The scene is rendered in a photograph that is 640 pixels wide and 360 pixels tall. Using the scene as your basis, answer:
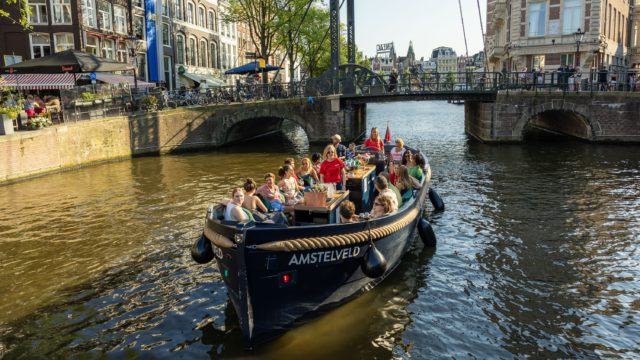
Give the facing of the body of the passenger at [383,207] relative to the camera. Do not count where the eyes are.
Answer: to the viewer's left

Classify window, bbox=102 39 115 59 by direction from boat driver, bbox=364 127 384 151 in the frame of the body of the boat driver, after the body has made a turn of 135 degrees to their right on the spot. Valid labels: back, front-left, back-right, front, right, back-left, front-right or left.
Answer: front

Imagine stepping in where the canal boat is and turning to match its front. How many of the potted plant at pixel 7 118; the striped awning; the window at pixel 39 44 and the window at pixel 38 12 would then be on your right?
4

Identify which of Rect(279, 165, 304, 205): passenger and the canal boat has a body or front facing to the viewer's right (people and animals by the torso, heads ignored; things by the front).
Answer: the passenger

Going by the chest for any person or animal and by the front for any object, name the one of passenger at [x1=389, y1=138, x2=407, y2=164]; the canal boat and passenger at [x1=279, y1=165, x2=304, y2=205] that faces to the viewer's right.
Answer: passenger at [x1=279, y1=165, x2=304, y2=205]

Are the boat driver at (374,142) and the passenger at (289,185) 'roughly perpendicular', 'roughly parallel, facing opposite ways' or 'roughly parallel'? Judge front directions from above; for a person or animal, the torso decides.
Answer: roughly perpendicular

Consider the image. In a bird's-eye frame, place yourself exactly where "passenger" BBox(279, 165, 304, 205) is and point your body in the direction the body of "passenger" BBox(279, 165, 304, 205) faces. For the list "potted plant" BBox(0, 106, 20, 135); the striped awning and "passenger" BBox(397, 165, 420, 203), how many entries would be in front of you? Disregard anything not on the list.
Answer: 1

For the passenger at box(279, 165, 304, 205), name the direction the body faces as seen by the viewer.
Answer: to the viewer's right

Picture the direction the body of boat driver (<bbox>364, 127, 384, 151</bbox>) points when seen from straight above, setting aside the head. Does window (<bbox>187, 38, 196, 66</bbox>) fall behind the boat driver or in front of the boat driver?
behind

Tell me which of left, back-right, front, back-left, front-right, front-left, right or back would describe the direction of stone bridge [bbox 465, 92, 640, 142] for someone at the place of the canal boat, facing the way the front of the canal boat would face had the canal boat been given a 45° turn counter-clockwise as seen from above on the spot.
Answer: back-left

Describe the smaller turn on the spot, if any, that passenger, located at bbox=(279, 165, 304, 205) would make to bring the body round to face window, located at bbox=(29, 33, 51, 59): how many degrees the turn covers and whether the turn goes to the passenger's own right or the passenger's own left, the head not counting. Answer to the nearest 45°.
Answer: approximately 135° to the passenger's own left

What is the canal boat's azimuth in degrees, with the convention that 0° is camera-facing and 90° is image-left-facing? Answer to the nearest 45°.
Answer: approximately 45°

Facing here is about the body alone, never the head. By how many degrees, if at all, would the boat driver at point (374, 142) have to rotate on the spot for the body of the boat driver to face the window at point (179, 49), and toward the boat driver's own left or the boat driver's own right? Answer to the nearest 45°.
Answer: approximately 135° to the boat driver's own right

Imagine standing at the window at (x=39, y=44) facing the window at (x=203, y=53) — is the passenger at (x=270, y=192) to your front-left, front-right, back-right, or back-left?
back-right
